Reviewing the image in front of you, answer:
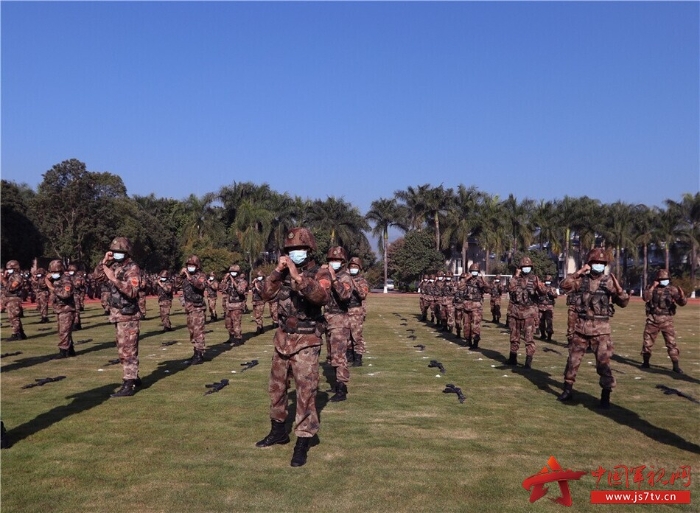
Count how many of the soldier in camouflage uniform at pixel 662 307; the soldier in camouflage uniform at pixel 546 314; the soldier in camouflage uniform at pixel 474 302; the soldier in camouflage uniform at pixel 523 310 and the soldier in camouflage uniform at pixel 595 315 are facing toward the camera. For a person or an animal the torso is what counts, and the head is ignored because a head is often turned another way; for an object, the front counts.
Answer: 5

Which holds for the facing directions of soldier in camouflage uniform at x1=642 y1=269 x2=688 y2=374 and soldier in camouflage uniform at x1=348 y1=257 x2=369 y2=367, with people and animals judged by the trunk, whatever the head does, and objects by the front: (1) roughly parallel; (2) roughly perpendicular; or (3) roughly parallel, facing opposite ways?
roughly parallel

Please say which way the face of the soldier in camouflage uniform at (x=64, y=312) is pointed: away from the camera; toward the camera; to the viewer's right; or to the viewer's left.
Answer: toward the camera

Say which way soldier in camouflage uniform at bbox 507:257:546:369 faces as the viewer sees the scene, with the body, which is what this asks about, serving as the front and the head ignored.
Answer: toward the camera

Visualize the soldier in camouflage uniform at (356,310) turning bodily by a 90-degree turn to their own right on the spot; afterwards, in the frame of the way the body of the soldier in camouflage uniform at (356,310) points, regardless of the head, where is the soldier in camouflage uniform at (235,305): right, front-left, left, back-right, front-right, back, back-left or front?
front

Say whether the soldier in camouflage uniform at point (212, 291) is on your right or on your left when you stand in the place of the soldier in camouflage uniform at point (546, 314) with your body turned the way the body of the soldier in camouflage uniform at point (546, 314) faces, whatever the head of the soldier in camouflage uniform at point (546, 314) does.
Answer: on your right

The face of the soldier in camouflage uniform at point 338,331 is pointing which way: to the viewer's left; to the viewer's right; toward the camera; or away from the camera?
toward the camera

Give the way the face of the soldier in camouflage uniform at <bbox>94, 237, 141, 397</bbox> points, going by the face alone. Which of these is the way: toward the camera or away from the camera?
toward the camera

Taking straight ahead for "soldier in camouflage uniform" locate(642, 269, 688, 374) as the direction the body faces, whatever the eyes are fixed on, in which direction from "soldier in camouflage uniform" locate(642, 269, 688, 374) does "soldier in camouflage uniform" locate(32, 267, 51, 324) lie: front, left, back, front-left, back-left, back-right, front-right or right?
right

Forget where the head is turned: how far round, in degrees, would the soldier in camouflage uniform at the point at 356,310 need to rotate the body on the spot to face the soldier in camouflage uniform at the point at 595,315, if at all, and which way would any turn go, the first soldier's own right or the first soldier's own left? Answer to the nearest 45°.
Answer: approximately 90° to the first soldier's own left

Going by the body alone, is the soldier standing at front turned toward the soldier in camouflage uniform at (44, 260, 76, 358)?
no

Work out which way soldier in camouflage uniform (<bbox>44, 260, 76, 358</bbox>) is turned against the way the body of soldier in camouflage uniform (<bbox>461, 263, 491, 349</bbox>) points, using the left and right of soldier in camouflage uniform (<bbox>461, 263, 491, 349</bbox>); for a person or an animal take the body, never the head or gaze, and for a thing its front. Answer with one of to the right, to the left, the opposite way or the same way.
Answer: the same way

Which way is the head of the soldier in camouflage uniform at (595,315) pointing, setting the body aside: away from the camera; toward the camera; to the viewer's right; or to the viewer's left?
toward the camera

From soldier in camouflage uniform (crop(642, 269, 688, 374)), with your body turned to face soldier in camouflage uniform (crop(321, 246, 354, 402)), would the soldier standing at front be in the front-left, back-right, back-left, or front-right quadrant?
front-left

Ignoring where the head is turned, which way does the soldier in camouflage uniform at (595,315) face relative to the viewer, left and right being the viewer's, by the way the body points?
facing the viewer

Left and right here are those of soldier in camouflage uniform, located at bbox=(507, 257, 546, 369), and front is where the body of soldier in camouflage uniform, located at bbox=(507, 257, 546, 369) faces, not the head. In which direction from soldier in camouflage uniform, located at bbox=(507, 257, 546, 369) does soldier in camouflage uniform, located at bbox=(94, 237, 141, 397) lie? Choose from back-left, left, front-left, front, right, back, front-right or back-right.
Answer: front-right

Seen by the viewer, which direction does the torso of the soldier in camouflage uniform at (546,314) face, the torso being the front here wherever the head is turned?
toward the camera

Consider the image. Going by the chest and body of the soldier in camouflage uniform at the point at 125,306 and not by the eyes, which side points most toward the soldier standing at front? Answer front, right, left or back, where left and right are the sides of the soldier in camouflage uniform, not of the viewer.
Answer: left

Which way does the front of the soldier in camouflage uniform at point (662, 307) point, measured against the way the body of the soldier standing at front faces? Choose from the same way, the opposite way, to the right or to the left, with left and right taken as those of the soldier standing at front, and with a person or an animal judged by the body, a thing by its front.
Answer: the same way
